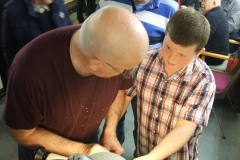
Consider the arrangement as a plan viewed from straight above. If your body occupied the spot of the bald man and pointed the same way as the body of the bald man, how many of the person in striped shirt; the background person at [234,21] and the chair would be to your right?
0

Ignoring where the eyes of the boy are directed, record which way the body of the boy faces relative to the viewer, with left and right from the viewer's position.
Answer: facing the viewer and to the left of the viewer

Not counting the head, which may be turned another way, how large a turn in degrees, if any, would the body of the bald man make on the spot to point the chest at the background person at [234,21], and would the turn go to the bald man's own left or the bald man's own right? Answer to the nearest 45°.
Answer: approximately 90° to the bald man's own left

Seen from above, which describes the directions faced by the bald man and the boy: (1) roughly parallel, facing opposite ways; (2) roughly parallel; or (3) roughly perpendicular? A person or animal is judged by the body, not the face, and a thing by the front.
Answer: roughly perpendicular

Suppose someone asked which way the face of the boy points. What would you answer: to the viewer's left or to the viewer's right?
to the viewer's left

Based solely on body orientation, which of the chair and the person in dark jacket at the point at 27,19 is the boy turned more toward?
the person in dark jacket
